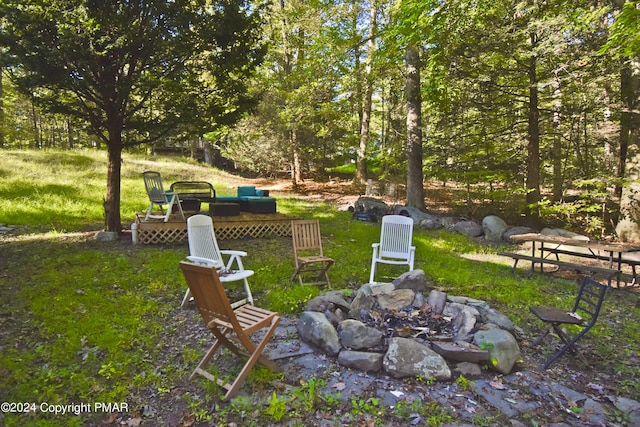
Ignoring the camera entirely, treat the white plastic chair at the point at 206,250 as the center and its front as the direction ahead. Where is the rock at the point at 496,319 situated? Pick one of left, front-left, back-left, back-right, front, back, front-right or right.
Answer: front

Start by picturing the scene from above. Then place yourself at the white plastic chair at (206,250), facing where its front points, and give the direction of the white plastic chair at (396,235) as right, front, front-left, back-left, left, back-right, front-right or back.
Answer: front-left

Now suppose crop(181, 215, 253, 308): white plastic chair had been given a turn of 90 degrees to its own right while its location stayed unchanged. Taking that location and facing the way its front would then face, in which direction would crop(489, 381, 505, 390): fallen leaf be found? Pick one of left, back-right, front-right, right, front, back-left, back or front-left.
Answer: left

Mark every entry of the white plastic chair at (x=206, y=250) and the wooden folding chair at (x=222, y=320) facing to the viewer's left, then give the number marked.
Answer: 0

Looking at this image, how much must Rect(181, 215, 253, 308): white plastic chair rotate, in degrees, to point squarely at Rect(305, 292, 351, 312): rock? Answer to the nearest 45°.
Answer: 0° — it already faces it

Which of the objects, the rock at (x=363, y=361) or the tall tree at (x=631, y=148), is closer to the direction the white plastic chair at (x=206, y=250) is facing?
the rock

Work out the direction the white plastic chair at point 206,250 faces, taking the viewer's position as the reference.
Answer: facing the viewer and to the right of the viewer

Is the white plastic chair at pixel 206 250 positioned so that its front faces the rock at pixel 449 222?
no

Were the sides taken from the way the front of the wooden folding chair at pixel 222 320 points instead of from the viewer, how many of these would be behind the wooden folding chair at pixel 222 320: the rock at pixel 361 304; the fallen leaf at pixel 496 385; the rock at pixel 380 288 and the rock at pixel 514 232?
0

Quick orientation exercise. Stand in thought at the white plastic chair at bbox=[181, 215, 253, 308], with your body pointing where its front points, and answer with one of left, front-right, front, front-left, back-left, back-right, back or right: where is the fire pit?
front

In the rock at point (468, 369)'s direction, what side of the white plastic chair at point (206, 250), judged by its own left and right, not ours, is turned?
front

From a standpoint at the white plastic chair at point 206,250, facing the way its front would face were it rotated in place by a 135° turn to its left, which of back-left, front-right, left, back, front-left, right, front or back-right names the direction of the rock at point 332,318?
back-right

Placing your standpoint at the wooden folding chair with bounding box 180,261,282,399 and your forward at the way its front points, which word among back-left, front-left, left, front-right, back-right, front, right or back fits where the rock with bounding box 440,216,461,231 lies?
front

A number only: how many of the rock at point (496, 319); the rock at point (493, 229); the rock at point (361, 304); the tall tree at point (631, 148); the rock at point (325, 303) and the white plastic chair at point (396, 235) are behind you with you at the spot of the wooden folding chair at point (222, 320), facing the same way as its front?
0

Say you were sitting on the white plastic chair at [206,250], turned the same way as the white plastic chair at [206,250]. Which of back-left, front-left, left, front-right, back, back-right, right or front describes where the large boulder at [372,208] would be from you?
left

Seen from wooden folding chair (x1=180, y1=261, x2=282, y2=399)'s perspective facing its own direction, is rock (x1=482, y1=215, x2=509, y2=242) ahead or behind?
ahead

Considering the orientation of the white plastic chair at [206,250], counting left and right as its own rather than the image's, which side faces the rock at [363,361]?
front
